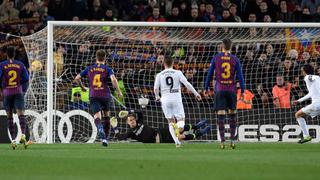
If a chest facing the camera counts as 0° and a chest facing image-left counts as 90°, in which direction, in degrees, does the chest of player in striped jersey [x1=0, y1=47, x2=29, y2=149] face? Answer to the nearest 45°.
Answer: approximately 180°

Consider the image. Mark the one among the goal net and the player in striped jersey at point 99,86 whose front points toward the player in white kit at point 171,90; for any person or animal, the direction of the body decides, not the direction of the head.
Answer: the goal net

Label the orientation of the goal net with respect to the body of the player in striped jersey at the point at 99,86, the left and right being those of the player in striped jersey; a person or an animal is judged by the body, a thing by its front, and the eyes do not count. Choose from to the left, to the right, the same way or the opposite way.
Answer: the opposite way

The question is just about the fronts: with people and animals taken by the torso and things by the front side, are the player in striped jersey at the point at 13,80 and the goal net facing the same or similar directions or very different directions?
very different directions

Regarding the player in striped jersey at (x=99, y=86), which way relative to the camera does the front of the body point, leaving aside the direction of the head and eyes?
away from the camera

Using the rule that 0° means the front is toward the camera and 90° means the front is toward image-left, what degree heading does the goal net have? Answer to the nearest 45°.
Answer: approximately 0°

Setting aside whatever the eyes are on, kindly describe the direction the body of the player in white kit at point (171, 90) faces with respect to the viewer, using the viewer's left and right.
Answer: facing away from the viewer

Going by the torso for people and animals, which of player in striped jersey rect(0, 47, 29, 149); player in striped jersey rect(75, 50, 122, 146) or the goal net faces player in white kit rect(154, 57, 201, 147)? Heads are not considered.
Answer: the goal net
